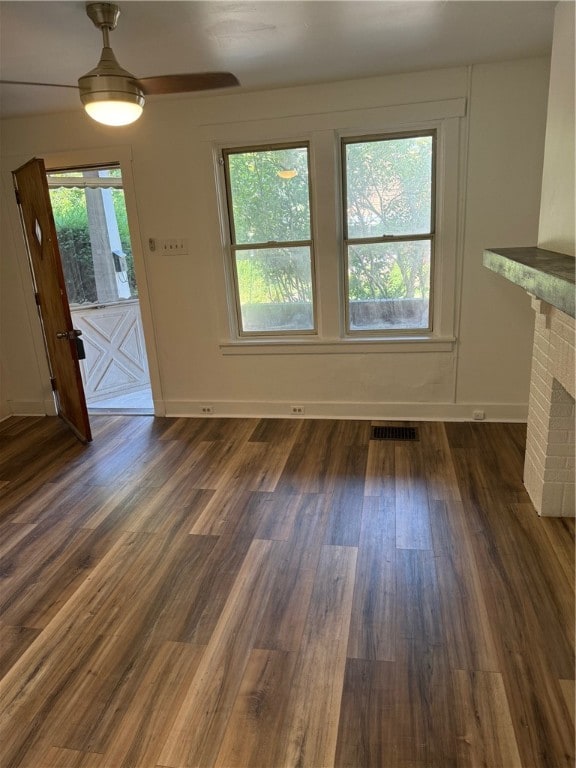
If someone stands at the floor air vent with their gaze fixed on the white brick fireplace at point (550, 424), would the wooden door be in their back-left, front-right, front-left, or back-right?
back-right

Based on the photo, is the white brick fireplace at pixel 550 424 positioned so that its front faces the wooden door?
yes

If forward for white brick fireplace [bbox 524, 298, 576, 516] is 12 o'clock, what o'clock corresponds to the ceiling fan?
The ceiling fan is roughly at 11 o'clock from the white brick fireplace.

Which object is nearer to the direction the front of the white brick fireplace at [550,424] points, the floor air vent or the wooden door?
the wooden door

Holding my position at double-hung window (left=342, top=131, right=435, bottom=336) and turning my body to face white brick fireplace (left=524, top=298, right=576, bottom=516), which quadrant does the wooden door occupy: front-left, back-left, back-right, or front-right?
back-right

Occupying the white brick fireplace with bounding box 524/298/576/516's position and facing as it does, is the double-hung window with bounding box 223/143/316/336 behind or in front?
in front

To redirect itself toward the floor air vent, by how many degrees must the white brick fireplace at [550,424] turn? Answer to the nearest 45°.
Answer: approximately 45° to its right

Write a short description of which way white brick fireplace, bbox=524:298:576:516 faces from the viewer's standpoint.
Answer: facing to the left of the viewer

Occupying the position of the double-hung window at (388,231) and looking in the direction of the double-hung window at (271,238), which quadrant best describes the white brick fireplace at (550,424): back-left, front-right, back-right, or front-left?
back-left
